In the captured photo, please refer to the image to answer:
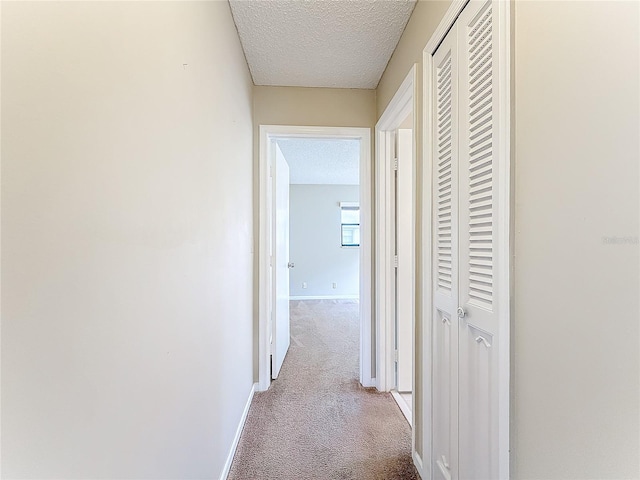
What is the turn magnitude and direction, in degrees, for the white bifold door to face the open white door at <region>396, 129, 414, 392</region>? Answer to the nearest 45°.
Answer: approximately 135° to its right

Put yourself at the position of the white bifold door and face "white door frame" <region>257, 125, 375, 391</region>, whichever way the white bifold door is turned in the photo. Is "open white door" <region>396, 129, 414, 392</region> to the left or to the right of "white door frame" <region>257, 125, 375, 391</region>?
right

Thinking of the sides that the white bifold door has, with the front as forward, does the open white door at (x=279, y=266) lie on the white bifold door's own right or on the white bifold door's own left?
on the white bifold door's own right

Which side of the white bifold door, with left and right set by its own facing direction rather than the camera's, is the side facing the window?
right

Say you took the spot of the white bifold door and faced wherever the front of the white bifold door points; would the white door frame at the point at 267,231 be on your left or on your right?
on your right

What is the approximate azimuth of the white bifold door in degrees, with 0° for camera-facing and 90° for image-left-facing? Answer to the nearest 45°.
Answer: approximately 45°
